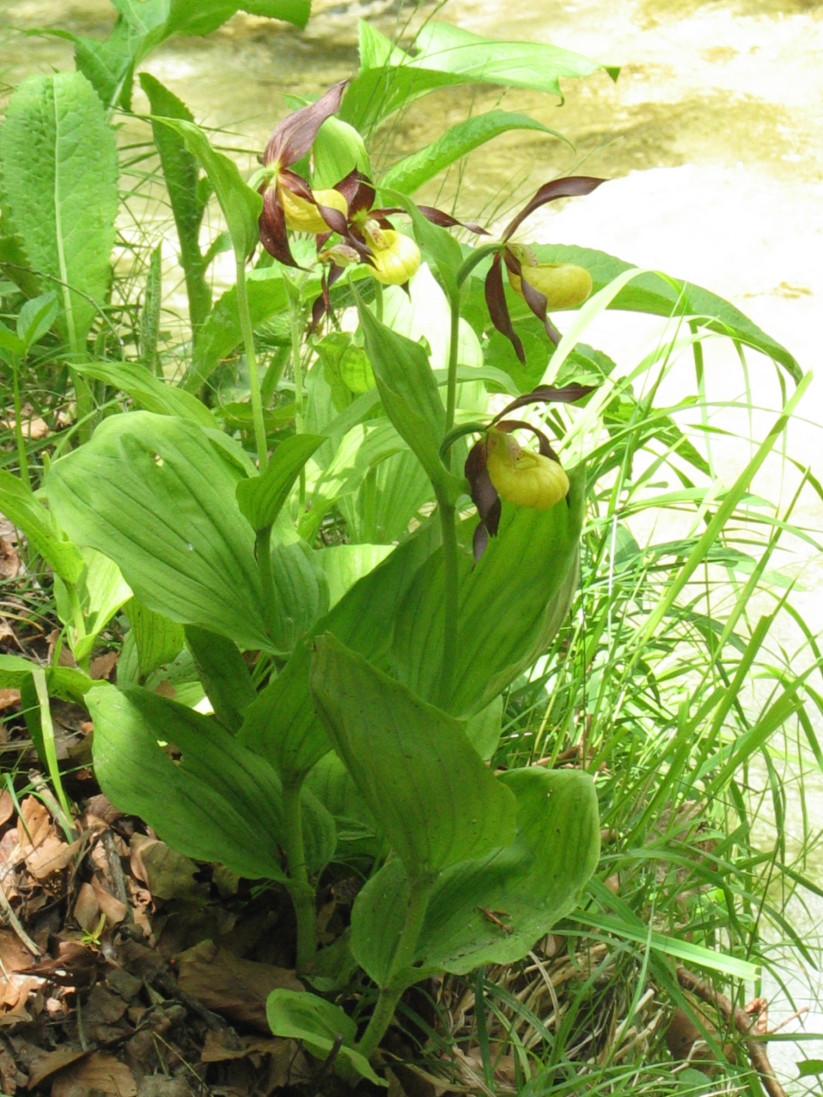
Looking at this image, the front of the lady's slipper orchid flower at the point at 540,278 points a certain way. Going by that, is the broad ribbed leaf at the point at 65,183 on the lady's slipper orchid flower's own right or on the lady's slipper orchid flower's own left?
on the lady's slipper orchid flower's own left

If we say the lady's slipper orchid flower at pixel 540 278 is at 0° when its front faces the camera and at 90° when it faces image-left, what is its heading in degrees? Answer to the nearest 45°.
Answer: approximately 270°
